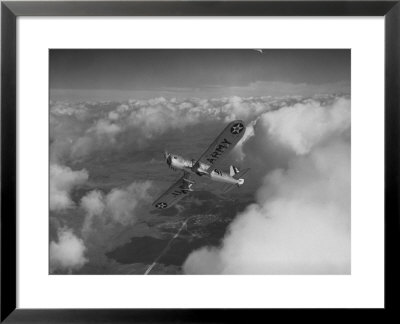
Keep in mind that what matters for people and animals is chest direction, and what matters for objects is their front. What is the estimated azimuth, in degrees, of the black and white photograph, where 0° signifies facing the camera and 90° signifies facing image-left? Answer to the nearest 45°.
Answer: approximately 0°
